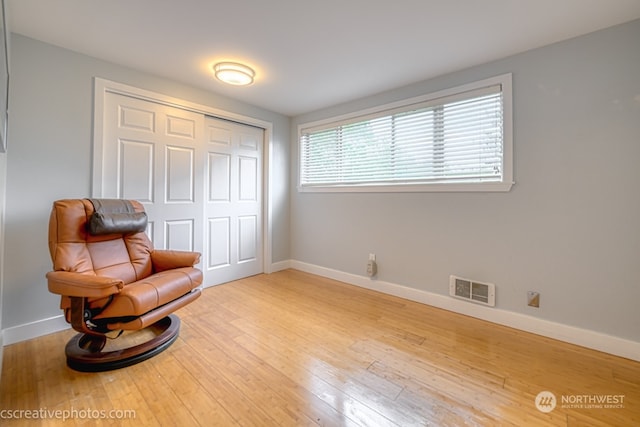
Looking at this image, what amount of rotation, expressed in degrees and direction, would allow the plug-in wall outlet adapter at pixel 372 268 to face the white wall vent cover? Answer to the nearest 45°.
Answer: approximately 90° to its left

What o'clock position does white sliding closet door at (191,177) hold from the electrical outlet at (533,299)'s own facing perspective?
The white sliding closet door is roughly at 2 o'clock from the electrical outlet.

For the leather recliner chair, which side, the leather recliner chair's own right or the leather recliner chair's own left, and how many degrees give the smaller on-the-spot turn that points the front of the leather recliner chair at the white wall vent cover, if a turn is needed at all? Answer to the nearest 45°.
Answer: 0° — it already faces it

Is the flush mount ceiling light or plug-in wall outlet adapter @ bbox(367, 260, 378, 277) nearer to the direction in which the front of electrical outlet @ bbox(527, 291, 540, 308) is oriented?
the flush mount ceiling light
